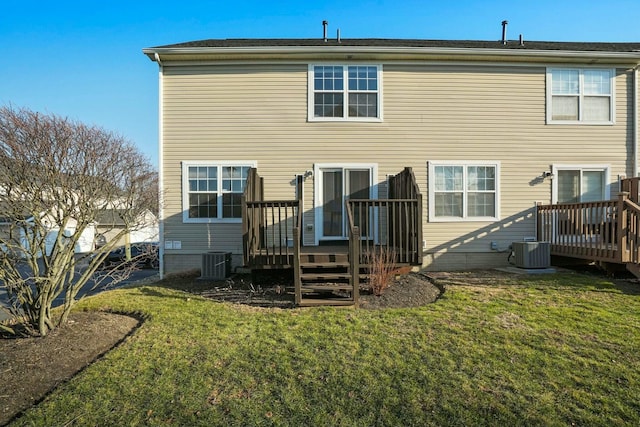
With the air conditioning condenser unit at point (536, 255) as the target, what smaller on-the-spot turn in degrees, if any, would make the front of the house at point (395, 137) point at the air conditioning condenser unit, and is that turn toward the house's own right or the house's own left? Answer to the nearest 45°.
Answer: approximately 45° to the house's own left

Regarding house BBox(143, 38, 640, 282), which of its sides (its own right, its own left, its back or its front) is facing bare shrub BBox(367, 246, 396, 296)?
back

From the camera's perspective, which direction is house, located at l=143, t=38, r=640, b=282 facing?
away from the camera

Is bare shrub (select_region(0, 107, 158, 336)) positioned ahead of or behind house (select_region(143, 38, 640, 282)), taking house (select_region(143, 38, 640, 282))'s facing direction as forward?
behind
